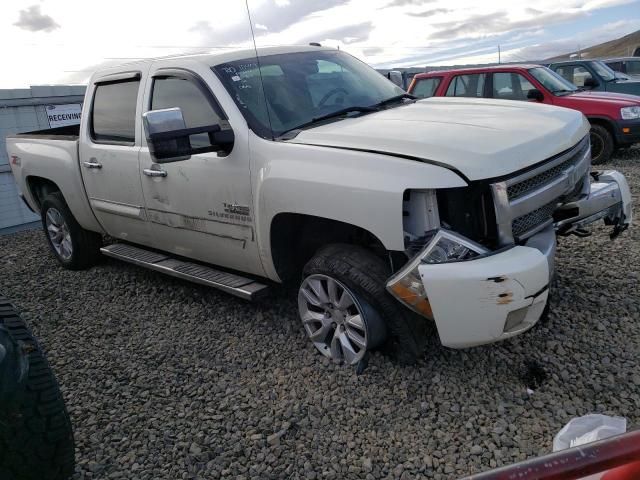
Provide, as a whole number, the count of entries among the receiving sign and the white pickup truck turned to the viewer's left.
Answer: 0

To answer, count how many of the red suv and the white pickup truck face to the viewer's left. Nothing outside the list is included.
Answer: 0

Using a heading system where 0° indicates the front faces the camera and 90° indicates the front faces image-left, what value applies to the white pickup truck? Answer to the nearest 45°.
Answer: approximately 315°

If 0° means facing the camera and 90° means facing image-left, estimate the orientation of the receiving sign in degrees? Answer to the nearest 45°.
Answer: approximately 0°

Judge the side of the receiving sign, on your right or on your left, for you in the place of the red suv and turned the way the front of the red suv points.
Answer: on your right

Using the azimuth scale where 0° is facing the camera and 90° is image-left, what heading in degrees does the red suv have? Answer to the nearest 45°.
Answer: approximately 315°
